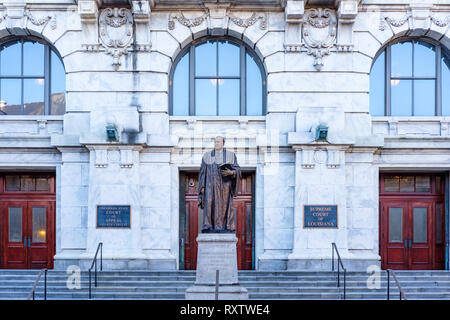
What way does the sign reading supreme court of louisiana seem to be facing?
toward the camera

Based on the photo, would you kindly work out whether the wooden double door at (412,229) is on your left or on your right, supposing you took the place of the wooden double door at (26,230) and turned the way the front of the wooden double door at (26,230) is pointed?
on your left

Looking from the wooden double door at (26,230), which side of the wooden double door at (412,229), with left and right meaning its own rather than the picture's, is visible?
right

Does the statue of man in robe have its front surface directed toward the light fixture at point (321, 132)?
no

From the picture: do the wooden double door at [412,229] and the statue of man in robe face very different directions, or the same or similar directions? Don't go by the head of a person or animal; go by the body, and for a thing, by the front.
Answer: same or similar directions

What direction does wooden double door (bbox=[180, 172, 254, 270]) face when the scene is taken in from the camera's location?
facing the viewer

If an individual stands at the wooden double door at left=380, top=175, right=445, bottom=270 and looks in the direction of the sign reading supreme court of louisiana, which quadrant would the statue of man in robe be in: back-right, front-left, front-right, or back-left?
front-left

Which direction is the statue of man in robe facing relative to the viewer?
toward the camera

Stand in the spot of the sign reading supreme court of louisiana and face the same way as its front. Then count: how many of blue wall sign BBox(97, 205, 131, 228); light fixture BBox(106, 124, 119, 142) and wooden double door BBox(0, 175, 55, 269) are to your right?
3

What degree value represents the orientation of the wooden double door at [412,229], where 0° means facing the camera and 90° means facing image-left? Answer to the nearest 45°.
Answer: approximately 0°
